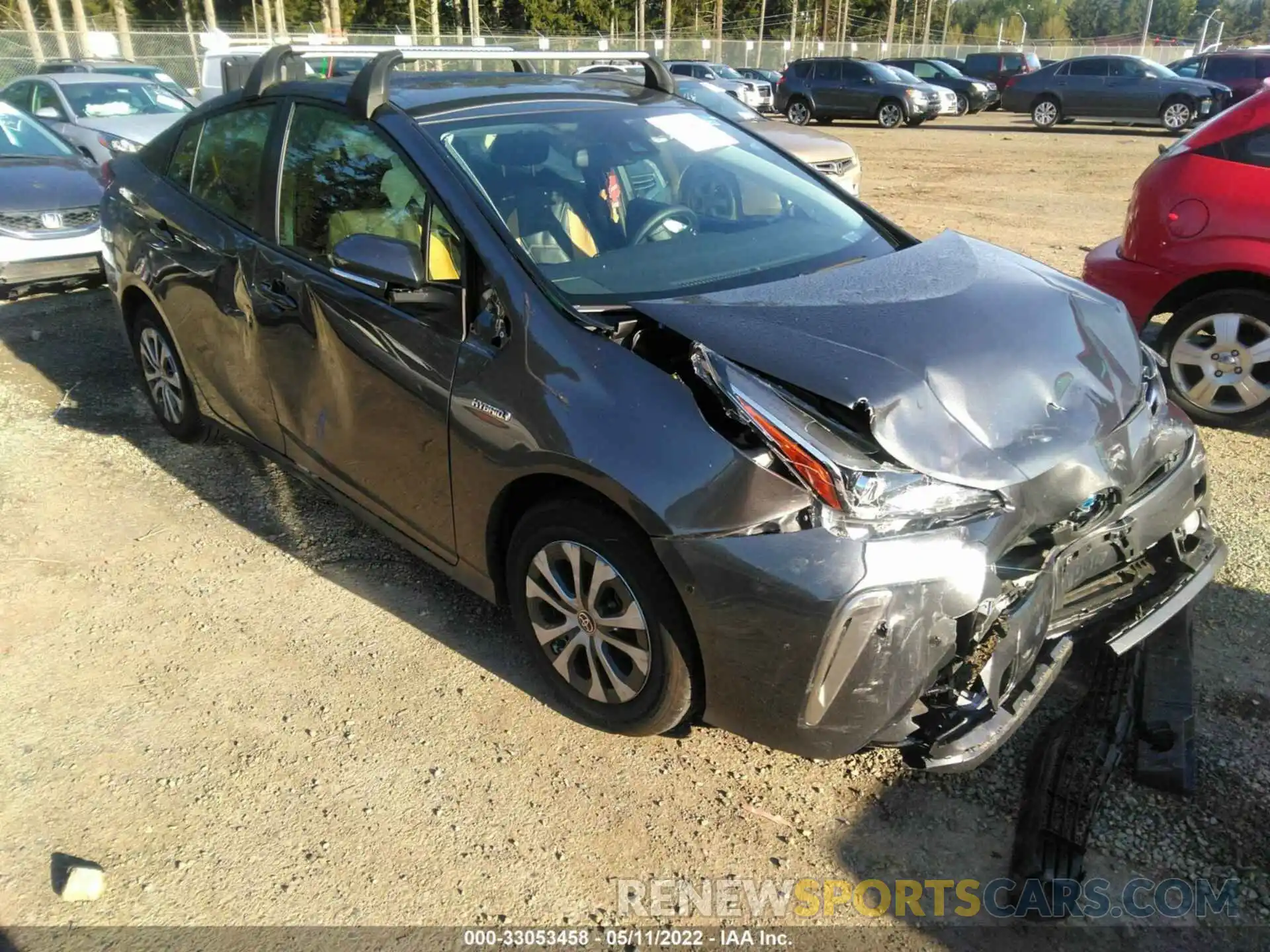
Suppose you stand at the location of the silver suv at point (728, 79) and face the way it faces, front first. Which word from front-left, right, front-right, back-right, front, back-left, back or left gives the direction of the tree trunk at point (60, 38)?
back-right

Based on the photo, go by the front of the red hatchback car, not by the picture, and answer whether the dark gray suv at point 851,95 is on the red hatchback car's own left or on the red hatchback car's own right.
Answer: on the red hatchback car's own left

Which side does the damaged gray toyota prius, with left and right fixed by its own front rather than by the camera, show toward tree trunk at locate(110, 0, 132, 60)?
back

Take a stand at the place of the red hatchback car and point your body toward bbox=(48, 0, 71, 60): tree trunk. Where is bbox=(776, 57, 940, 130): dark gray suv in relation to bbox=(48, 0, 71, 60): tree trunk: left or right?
right

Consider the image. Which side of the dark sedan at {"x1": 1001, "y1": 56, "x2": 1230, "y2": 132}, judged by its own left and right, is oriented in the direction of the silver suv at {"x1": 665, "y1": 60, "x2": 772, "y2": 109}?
back

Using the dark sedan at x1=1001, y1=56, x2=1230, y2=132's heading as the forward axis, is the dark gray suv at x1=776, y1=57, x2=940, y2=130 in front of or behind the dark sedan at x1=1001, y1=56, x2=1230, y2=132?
behind

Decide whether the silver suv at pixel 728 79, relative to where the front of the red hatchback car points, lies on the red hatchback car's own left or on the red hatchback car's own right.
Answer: on the red hatchback car's own left

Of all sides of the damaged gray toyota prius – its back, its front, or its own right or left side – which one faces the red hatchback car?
left

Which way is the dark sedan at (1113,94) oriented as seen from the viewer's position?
to the viewer's right

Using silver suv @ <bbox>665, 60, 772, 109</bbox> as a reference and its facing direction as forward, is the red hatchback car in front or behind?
in front

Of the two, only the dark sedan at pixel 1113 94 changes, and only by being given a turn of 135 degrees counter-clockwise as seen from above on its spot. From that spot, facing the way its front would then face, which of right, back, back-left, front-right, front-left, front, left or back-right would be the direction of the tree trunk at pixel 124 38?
front-left

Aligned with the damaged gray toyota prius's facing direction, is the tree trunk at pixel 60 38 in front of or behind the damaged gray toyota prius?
behind

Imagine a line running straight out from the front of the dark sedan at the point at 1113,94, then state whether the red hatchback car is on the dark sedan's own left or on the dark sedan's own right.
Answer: on the dark sedan's own right

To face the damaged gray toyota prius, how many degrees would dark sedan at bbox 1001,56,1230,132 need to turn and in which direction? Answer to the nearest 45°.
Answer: approximately 90° to its right
